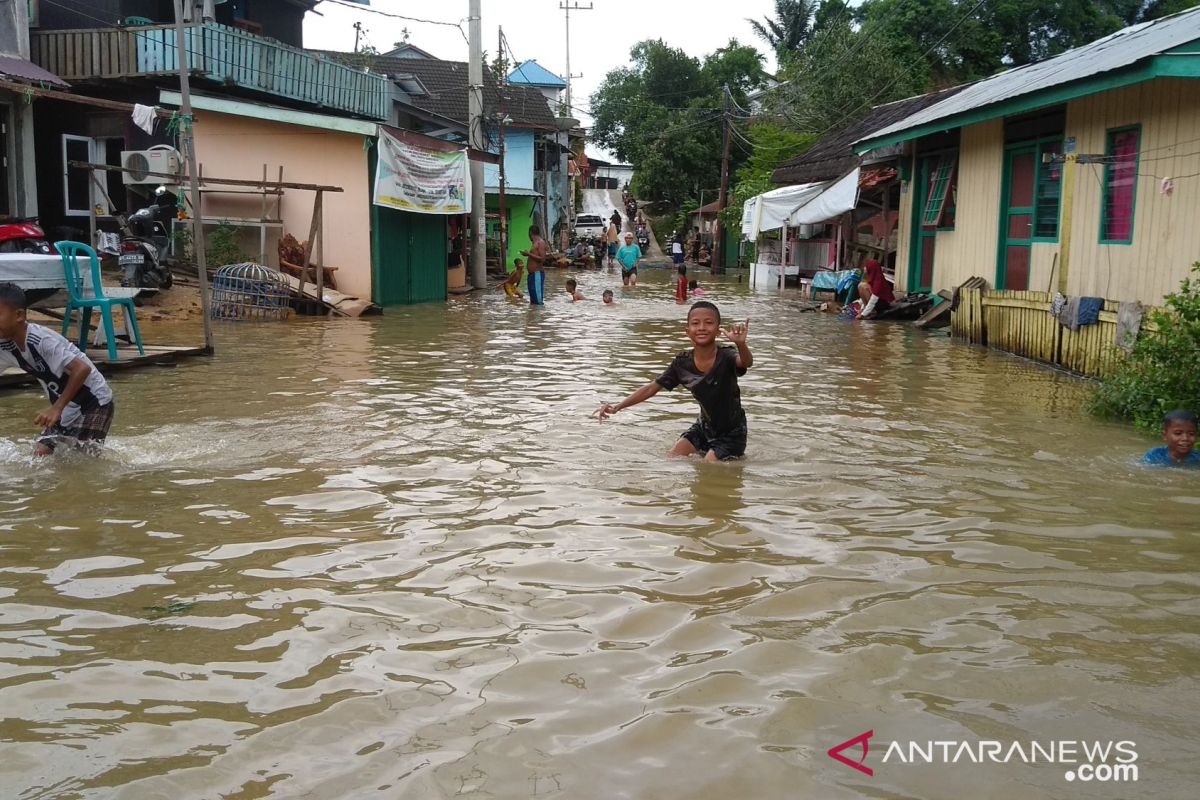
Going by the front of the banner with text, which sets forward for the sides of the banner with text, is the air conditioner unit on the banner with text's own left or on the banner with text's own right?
on the banner with text's own right

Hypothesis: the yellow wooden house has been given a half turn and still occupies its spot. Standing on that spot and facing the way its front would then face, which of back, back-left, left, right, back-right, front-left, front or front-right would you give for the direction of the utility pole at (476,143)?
left

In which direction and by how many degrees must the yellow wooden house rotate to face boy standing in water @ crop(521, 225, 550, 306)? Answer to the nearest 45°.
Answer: approximately 90° to its right

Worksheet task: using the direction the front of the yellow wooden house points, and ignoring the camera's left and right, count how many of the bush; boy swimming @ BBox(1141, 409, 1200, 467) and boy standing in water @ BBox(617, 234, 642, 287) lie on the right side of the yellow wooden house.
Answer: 1

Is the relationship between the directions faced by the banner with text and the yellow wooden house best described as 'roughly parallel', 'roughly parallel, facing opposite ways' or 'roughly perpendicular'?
roughly perpendicular

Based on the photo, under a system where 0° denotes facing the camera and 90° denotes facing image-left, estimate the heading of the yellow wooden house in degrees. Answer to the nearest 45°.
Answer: approximately 45°

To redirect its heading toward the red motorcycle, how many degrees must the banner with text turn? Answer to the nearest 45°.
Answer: approximately 45° to its right

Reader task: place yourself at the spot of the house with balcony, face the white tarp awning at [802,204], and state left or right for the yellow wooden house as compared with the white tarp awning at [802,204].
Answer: right

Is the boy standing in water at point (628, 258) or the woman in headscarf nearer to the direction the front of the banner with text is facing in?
the woman in headscarf

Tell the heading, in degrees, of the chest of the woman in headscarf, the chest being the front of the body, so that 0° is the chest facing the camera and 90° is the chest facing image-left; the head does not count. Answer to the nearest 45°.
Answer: approximately 90°

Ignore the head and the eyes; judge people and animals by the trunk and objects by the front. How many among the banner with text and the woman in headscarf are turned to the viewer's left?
1
